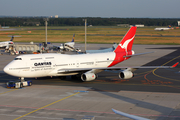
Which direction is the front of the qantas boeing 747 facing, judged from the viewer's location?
facing the viewer and to the left of the viewer
